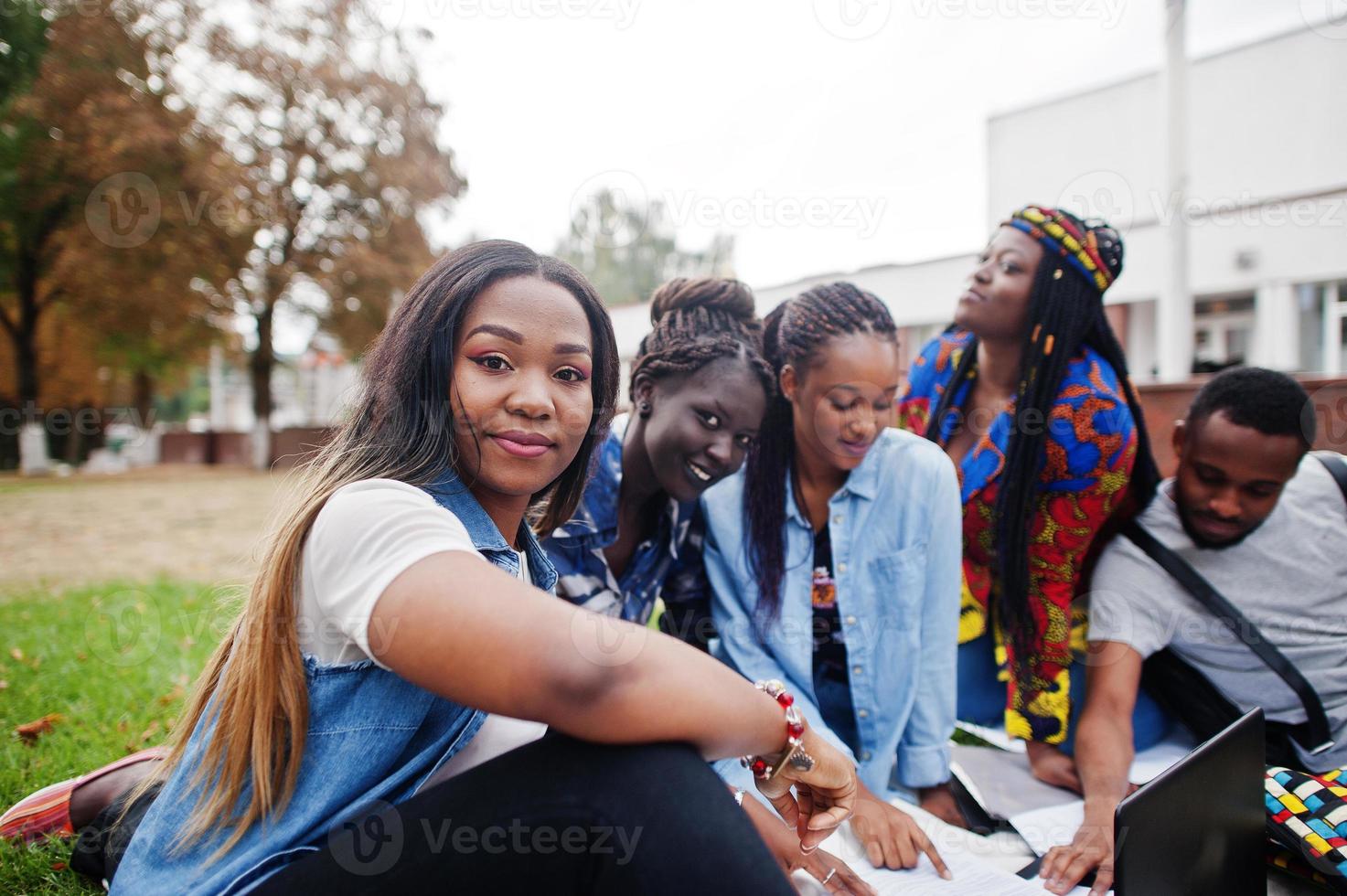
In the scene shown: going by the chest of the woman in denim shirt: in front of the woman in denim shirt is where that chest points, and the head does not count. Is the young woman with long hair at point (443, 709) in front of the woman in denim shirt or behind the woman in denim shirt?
in front

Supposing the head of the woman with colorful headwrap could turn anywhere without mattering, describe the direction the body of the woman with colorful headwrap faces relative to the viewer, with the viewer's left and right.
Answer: facing the viewer and to the left of the viewer

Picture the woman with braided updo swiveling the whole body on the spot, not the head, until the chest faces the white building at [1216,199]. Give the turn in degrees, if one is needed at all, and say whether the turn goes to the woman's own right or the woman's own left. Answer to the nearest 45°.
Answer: approximately 90° to the woman's own left

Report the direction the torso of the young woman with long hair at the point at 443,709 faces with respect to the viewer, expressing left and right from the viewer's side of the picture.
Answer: facing to the right of the viewer

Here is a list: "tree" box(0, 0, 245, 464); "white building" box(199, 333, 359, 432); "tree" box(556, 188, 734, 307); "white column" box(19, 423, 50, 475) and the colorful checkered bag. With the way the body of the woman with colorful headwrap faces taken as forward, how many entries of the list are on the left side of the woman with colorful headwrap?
1

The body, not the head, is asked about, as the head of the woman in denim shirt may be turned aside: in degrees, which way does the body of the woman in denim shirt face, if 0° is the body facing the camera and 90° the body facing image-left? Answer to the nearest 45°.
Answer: approximately 0°

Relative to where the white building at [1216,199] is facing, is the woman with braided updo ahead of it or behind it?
ahead

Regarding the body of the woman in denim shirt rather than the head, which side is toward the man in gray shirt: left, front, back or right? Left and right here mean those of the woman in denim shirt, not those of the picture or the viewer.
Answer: left
